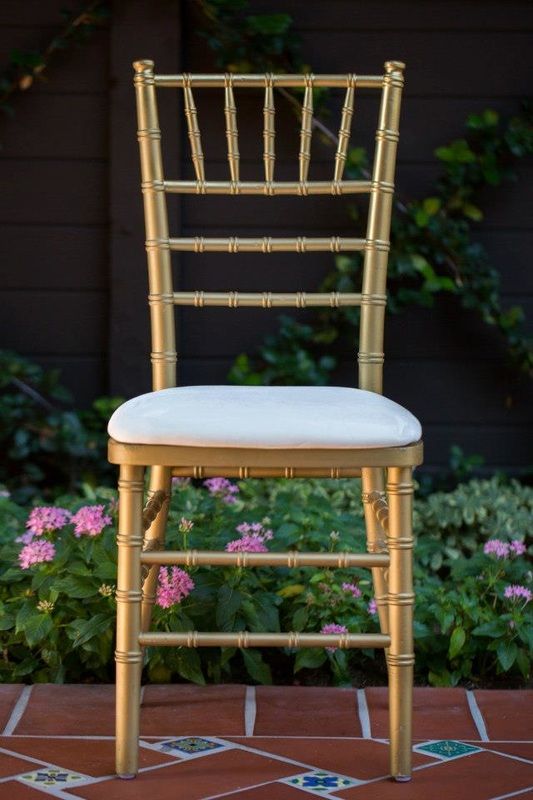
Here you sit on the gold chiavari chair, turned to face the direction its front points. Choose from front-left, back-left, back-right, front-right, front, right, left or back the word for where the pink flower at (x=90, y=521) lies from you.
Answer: back-right

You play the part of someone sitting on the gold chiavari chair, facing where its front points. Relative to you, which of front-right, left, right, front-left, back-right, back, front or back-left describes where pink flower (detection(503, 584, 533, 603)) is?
back-left

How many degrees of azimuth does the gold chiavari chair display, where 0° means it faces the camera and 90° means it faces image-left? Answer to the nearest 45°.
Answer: approximately 0°

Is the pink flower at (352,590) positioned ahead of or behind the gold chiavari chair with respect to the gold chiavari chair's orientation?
behind

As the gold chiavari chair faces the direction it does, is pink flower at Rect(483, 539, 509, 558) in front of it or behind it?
behind

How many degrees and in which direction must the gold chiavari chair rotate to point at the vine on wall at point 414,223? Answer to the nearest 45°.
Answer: approximately 180°
